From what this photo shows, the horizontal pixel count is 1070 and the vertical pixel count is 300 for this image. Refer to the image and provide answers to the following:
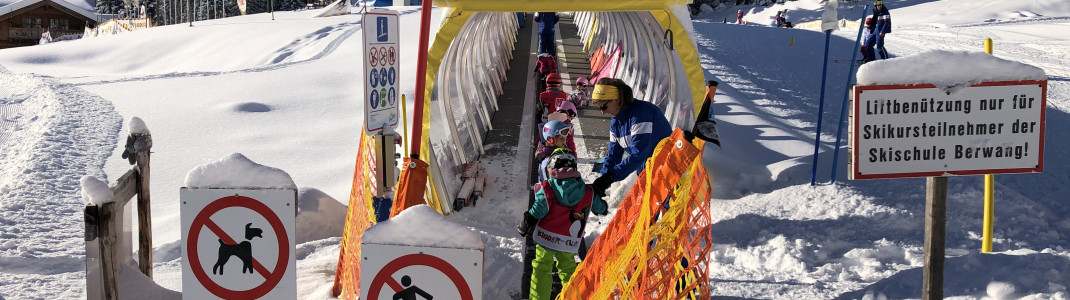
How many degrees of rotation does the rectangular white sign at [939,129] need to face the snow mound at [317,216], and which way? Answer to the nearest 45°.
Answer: approximately 135° to its right

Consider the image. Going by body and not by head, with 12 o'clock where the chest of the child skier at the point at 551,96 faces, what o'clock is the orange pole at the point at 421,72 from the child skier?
The orange pole is roughly at 6 o'clock from the child skier.

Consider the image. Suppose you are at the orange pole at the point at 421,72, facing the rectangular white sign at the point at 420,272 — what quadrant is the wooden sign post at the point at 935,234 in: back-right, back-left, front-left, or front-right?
front-left

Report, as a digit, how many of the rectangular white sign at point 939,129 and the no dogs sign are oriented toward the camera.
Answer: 2

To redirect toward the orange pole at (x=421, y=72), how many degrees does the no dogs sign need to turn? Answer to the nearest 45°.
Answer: approximately 135° to its left

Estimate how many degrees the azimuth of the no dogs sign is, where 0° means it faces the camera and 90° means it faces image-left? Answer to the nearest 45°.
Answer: approximately 0°

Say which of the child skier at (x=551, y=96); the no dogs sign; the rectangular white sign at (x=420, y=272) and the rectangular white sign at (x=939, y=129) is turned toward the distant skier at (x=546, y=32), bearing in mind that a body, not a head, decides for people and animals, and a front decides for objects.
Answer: the child skier

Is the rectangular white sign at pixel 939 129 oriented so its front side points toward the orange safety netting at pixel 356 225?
no

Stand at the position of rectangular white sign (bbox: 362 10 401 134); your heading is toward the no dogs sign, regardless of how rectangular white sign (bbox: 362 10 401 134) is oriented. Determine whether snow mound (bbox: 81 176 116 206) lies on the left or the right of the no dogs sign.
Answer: right

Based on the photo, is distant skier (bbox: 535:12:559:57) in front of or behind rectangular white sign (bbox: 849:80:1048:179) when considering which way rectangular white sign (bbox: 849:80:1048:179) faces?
behind

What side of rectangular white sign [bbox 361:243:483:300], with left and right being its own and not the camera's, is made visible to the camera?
front

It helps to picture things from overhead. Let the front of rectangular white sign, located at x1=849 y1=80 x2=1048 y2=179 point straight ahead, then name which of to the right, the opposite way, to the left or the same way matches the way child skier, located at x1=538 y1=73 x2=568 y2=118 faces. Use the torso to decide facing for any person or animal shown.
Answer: the opposite way

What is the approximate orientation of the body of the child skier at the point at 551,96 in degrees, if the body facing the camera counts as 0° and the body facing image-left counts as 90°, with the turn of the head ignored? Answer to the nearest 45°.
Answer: approximately 180°
